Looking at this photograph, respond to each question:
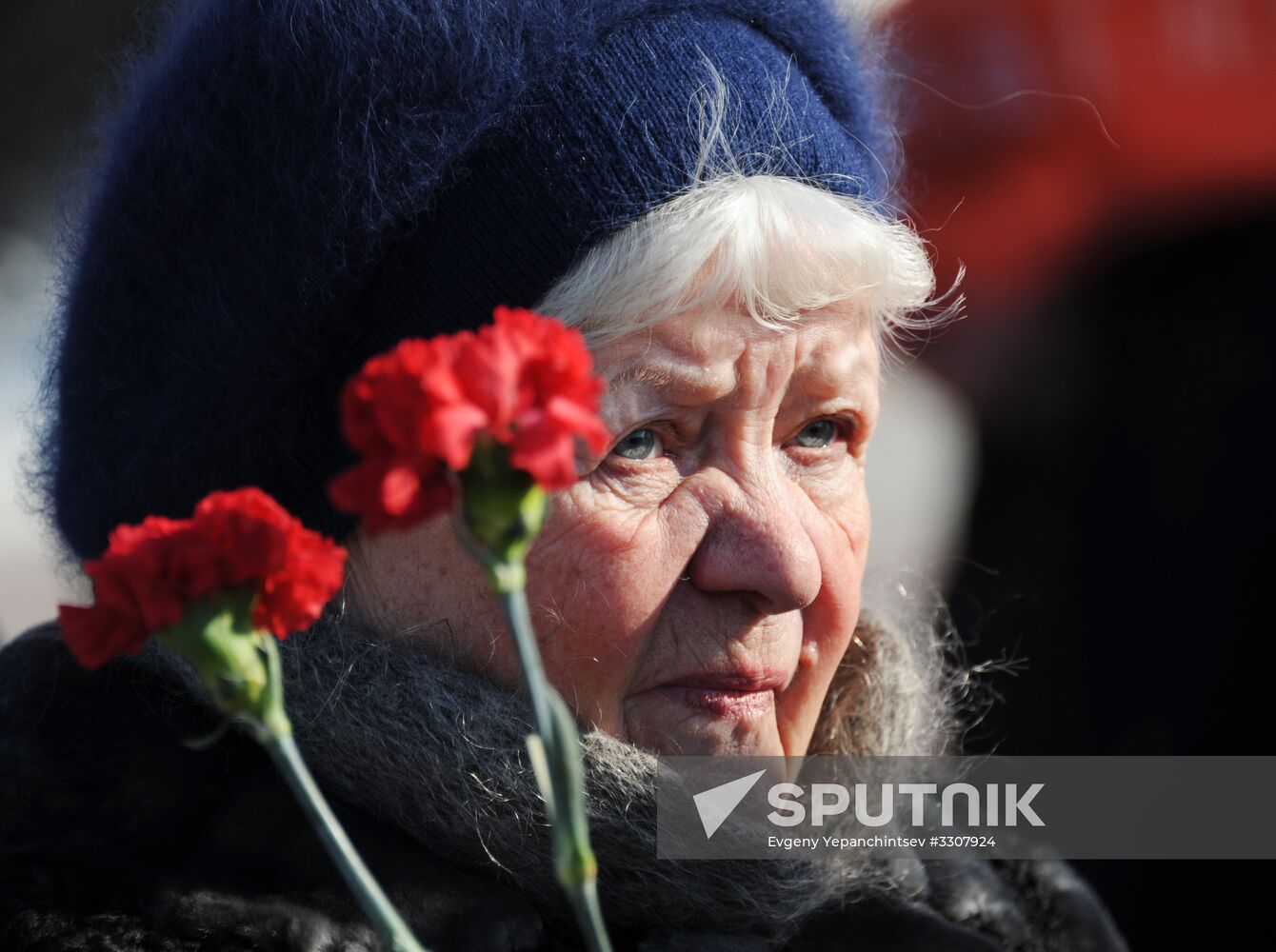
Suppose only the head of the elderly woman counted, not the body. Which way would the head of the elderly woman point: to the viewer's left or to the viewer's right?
to the viewer's right

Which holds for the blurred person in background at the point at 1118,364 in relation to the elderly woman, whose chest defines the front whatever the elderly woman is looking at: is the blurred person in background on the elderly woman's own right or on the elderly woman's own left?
on the elderly woman's own left

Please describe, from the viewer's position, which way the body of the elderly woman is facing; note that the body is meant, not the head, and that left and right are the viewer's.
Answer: facing the viewer and to the right of the viewer
